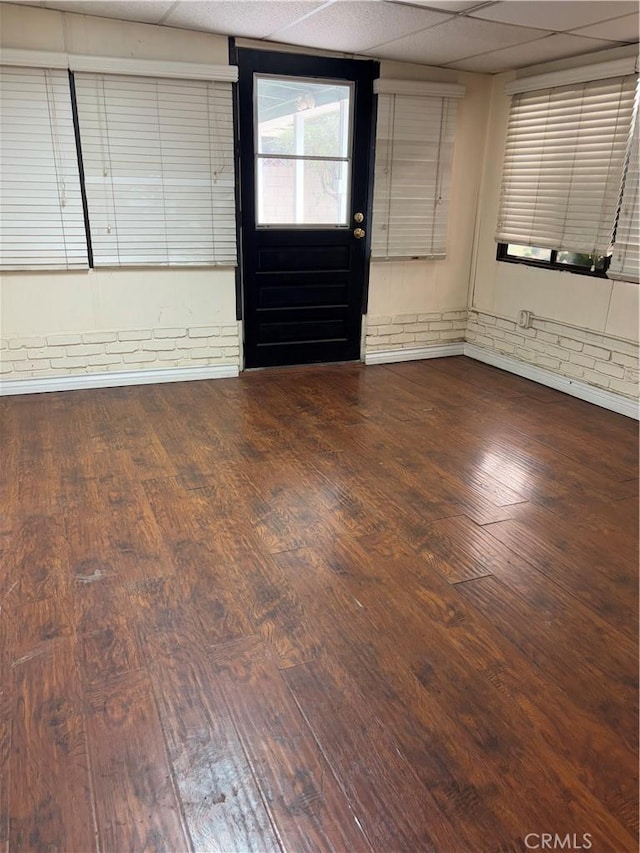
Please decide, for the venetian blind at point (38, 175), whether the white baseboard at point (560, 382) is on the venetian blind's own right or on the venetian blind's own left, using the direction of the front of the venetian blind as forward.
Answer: on the venetian blind's own left

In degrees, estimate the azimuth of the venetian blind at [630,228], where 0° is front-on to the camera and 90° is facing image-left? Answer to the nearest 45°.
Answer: approximately 45°

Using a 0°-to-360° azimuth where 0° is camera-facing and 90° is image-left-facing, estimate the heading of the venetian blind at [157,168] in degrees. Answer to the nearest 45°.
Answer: approximately 0°

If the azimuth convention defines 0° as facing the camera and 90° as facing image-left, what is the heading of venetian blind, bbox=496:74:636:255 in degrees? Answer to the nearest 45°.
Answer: approximately 45°

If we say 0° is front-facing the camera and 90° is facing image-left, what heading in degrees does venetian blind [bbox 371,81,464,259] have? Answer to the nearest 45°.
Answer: approximately 0°

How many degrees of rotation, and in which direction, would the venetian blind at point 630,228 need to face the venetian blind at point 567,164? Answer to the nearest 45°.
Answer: approximately 90° to its right

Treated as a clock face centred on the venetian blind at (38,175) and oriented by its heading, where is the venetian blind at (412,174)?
the venetian blind at (412,174) is roughly at 9 o'clock from the venetian blind at (38,175).

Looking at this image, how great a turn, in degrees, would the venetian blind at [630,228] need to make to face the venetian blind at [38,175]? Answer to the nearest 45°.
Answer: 0° — it already faces it
